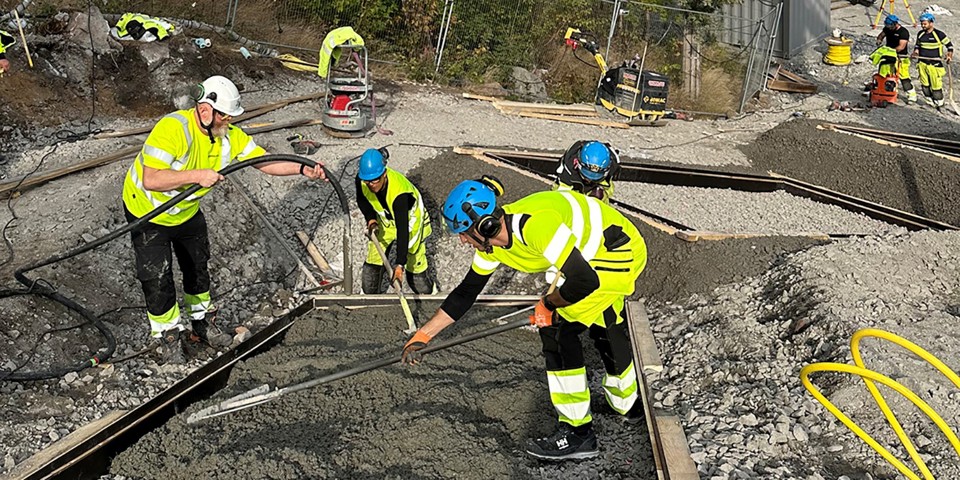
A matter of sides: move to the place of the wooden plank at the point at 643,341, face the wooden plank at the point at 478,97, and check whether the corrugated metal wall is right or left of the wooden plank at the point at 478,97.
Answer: right

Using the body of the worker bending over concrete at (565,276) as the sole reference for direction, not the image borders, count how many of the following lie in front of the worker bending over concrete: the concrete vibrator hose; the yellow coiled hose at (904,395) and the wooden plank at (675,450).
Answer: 1

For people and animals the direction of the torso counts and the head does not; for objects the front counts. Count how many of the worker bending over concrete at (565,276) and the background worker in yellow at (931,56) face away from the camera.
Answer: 0

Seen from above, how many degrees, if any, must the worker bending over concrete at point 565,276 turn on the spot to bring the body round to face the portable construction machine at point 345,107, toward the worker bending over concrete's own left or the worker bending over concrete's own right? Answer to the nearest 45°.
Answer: approximately 45° to the worker bending over concrete's own right

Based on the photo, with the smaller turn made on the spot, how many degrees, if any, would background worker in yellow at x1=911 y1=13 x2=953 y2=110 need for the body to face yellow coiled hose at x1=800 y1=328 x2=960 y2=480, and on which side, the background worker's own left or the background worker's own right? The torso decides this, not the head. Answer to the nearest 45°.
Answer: approximately 45° to the background worker's own left

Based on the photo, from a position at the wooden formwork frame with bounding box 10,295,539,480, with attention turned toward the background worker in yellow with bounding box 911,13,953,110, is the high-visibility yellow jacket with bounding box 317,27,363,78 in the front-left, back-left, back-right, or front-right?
front-left

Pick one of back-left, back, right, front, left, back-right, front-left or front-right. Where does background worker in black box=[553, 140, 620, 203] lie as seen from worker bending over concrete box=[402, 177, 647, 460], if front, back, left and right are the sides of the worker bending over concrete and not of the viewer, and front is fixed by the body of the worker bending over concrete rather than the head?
right

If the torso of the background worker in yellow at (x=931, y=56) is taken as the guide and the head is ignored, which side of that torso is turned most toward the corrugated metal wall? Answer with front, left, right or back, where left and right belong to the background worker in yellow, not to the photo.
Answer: right

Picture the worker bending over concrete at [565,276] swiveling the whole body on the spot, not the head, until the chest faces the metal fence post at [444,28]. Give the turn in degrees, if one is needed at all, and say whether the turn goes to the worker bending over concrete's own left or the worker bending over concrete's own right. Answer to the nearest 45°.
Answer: approximately 90° to the worker bending over concrete's own right

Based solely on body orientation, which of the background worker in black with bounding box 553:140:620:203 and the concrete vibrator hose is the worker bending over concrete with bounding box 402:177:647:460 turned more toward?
the concrete vibrator hose

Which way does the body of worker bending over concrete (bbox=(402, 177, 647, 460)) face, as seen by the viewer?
to the viewer's left

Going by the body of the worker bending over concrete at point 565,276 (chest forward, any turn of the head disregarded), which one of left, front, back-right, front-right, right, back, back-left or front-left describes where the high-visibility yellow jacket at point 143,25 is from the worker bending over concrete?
front-right

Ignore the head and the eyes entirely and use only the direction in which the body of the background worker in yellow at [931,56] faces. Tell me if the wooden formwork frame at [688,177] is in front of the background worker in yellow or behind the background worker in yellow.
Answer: in front
